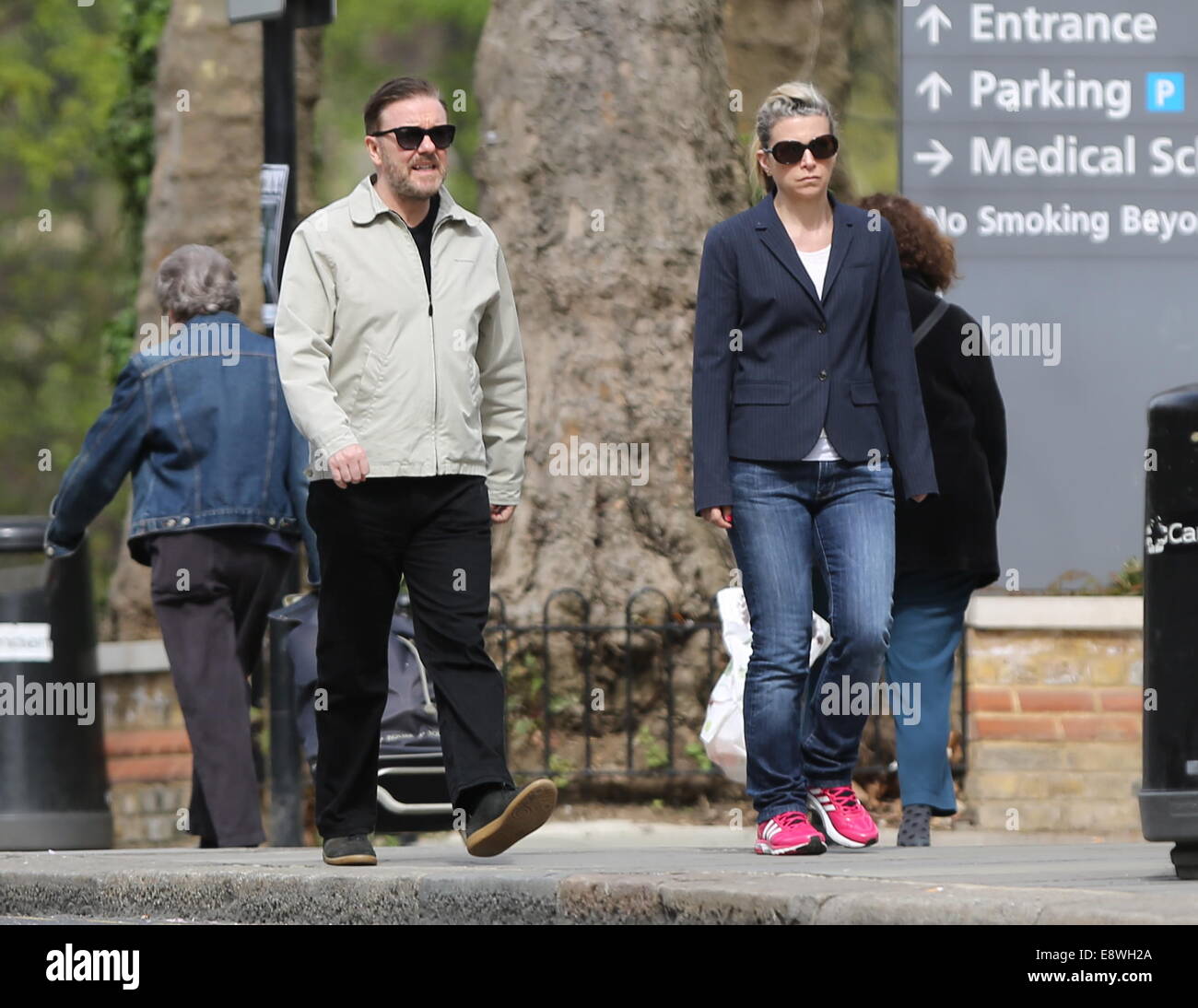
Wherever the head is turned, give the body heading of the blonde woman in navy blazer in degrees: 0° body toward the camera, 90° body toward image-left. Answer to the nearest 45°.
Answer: approximately 315°

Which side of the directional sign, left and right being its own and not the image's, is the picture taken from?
front

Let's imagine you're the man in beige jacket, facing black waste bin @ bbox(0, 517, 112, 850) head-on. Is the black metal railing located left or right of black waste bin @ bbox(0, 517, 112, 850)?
right

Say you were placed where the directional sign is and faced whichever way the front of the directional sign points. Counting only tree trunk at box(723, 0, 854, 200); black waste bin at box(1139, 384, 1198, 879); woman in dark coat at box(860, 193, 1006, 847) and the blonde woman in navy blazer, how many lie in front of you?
3

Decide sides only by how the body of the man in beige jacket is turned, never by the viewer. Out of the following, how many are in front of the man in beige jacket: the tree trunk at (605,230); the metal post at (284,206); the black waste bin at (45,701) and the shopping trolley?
0

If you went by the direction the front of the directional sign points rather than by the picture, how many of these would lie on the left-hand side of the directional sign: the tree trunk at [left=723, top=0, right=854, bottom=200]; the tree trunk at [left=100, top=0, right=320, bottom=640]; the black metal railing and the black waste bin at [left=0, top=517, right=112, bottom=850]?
0

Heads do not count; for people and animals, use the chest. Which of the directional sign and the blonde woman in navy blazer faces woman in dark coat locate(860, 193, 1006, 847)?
the directional sign

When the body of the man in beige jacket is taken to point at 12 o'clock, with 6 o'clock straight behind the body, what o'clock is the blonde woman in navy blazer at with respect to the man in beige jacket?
The blonde woman in navy blazer is roughly at 10 o'clock from the man in beige jacket.

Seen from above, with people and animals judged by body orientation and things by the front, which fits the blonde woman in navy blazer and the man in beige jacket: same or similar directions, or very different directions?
same or similar directions

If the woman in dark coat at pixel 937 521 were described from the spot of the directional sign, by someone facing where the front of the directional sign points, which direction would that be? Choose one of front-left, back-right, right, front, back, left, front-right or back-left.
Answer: front

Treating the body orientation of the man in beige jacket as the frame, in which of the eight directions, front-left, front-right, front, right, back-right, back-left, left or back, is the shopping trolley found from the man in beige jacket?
back-left

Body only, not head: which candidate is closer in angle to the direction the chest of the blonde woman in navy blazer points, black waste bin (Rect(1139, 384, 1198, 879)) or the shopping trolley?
the black waste bin

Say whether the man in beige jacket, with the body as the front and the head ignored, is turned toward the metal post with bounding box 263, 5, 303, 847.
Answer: no

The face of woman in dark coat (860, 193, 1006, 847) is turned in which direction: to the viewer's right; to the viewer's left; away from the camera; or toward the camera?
away from the camera

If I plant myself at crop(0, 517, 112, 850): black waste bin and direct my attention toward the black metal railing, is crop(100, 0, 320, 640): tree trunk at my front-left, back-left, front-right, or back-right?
front-left

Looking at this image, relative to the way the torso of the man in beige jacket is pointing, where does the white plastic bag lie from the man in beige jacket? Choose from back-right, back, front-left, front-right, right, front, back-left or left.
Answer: left

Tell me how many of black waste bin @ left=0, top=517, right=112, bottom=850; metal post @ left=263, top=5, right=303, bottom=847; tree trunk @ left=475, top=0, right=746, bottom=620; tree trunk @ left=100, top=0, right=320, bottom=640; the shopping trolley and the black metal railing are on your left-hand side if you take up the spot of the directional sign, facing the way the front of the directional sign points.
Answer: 0

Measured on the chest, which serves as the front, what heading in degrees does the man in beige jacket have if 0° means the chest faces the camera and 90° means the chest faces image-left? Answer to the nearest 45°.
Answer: approximately 315°
